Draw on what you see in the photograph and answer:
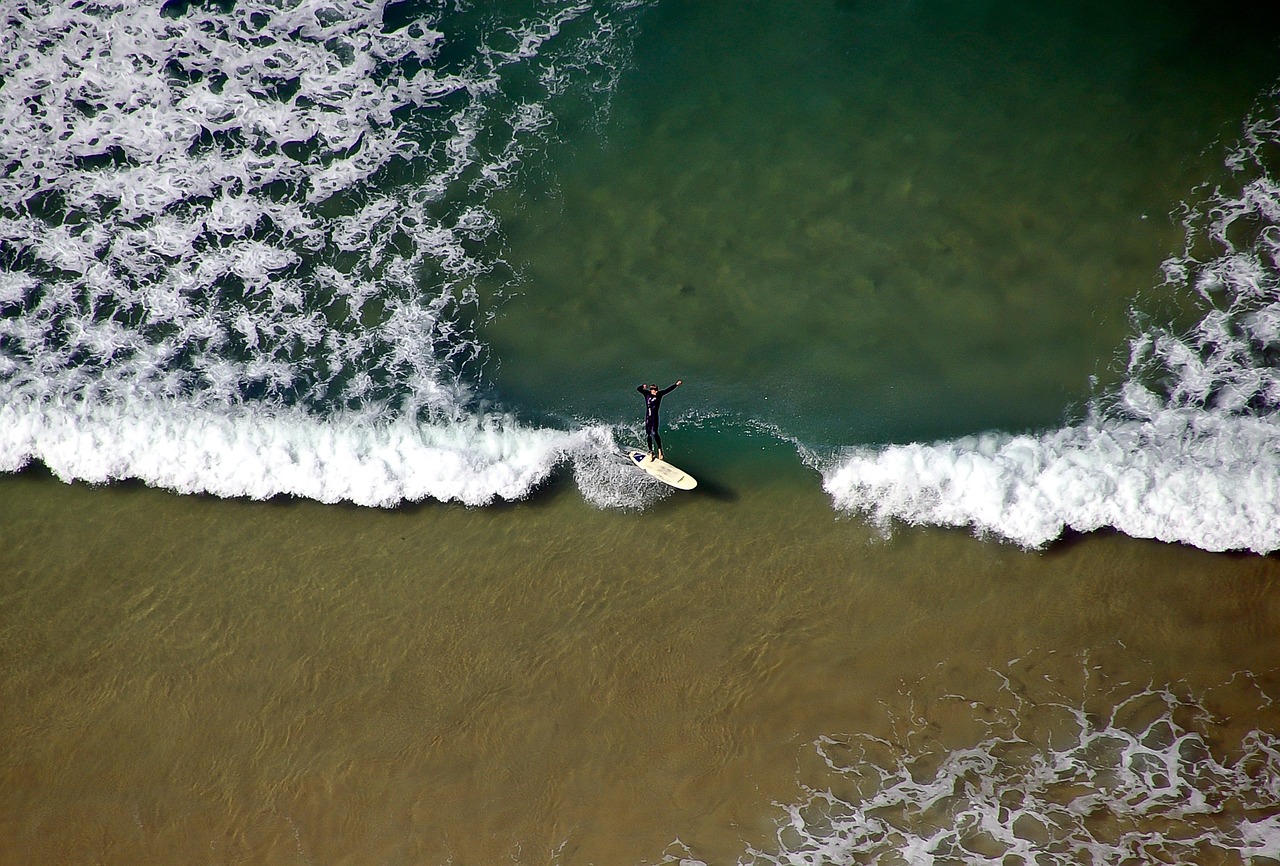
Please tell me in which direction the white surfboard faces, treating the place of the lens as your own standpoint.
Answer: facing the viewer and to the right of the viewer
